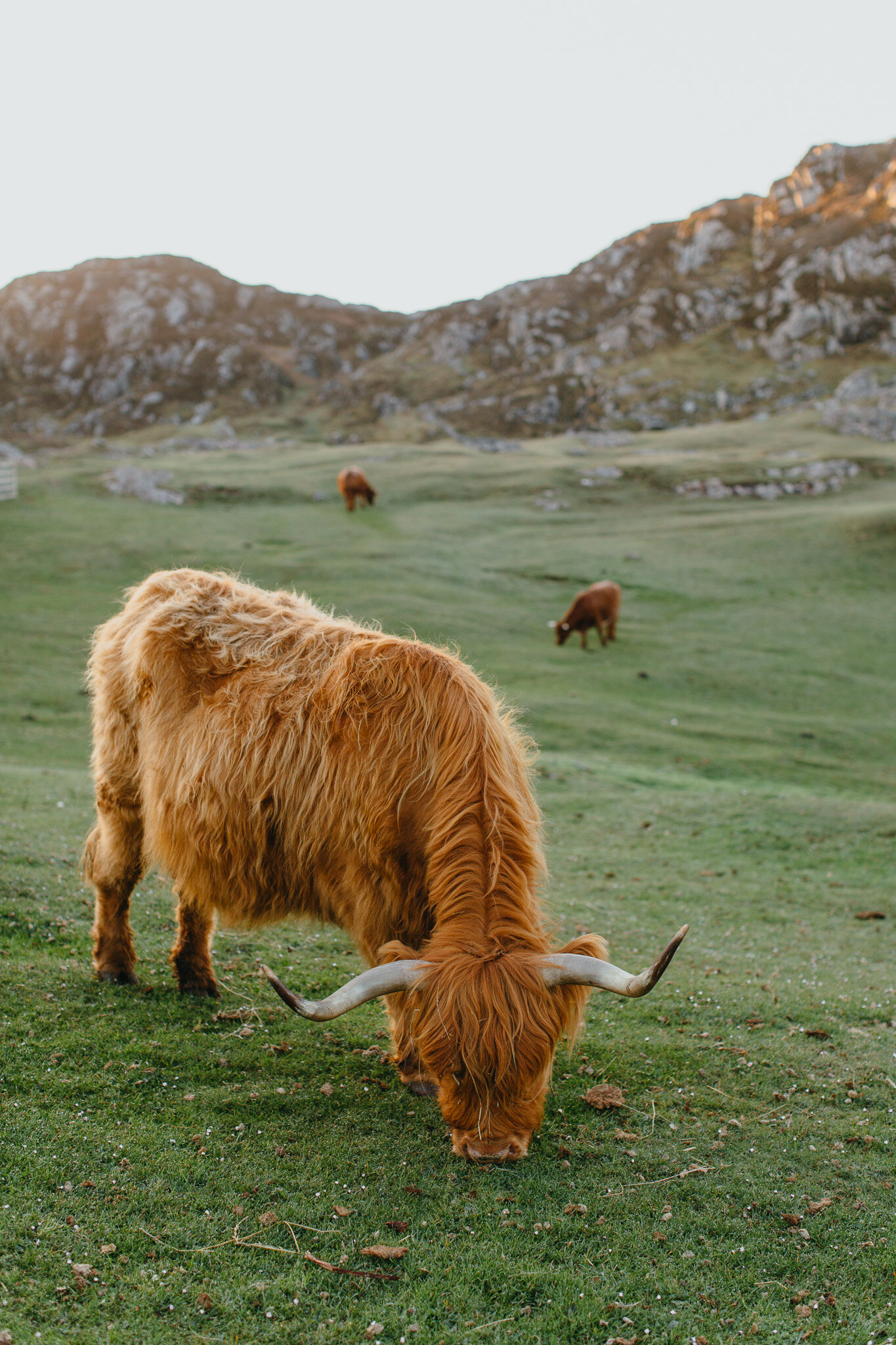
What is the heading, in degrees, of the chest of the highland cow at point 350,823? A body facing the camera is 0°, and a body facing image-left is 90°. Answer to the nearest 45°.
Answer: approximately 315°

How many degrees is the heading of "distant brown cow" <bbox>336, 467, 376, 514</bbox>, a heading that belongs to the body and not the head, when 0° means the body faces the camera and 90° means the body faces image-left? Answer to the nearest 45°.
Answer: approximately 225°

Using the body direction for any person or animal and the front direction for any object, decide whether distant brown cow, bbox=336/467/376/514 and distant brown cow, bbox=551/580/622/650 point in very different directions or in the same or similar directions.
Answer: very different directions

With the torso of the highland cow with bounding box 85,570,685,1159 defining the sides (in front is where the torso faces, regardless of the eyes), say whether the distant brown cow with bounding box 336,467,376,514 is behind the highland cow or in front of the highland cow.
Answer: behind

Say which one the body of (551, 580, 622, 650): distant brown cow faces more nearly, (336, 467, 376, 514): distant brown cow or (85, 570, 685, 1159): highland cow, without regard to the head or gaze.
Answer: the highland cow

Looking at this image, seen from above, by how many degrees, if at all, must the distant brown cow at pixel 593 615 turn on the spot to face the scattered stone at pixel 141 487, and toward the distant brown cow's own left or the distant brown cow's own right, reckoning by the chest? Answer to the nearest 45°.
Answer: approximately 90° to the distant brown cow's own right
